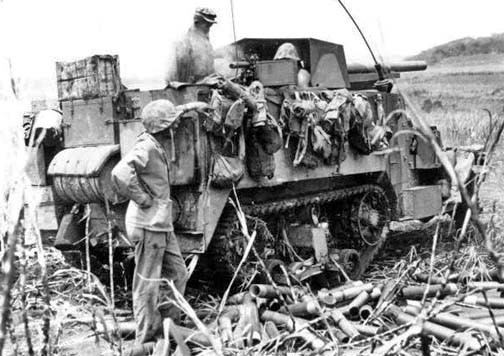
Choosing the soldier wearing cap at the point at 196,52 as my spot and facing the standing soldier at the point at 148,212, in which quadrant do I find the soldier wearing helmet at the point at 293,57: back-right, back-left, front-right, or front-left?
back-left

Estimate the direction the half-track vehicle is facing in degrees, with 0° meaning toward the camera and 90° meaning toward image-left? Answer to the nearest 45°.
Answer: approximately 225°

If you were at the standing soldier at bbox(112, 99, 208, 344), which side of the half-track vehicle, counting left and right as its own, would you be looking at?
back
